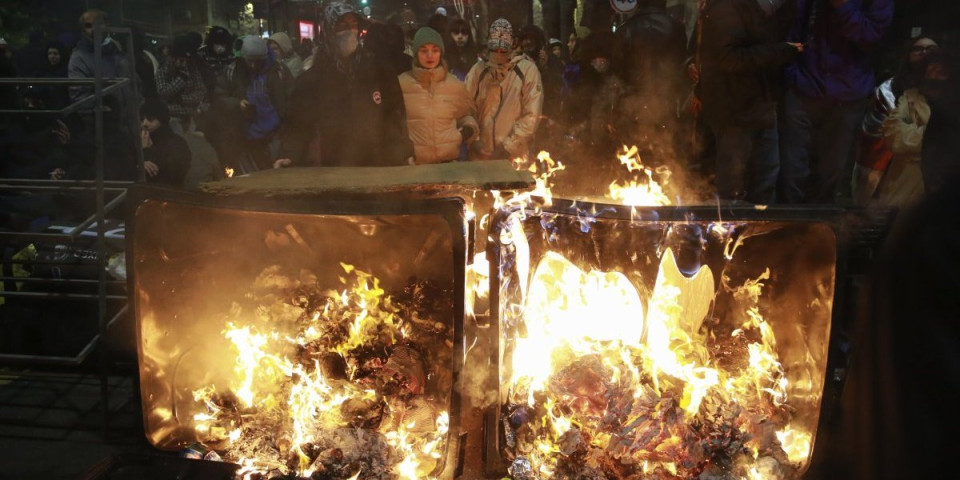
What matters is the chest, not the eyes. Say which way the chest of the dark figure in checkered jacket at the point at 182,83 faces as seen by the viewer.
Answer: toward the camera

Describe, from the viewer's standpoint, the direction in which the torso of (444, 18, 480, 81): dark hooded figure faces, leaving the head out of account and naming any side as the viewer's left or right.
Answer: facing the viewer

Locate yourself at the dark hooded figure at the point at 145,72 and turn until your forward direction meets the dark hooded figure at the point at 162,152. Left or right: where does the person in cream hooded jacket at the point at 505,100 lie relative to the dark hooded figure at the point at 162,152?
left

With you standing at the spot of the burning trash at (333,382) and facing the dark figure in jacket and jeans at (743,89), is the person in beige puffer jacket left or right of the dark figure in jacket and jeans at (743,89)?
left

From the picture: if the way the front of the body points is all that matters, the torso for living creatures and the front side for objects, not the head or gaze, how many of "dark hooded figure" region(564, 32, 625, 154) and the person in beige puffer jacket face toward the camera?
2

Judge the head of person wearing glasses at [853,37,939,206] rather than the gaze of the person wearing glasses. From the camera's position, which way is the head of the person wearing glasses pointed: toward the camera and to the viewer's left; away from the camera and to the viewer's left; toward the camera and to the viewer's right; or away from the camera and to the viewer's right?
toward the camera and to the viewer's left

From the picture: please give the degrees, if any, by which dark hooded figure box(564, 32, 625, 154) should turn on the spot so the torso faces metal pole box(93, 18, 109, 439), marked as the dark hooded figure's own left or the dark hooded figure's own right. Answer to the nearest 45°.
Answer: approximately 45° to the dark hooded figure's own right

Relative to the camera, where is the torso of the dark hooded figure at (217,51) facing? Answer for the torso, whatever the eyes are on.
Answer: toward the camera

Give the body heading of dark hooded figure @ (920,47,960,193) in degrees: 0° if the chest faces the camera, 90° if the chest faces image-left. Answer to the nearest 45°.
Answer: approximately 45°

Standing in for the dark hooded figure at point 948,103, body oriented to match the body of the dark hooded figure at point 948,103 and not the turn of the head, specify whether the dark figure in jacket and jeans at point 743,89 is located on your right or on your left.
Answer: on your right

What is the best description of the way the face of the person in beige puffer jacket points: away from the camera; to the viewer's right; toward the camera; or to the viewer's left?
toward the camera

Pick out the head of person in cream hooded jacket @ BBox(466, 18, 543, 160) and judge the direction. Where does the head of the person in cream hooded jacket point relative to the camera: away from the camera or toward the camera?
toward the camera

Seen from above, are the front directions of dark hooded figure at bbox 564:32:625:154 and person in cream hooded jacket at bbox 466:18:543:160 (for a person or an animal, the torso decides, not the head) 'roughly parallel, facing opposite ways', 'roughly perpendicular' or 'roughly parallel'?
roughly parallel
